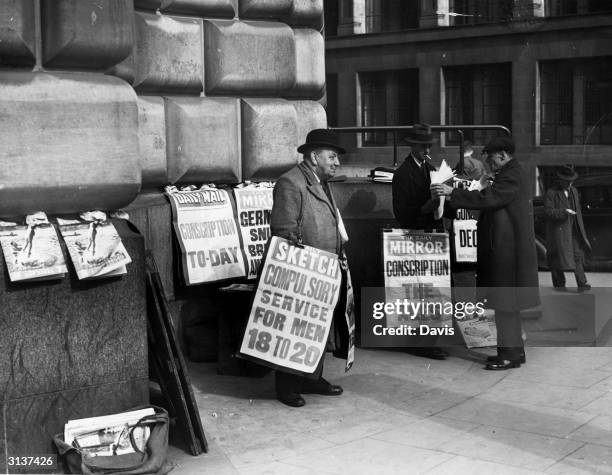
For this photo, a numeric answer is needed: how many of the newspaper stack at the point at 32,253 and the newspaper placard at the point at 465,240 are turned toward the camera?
2

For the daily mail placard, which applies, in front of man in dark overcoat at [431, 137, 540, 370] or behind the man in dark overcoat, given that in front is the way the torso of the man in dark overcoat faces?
in front

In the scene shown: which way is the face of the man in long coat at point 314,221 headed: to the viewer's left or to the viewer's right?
to the viewer's right

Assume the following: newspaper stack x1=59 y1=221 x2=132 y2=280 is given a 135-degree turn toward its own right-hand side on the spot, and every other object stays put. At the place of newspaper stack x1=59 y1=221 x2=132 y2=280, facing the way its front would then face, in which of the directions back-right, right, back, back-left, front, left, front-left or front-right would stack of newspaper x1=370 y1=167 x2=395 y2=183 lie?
right

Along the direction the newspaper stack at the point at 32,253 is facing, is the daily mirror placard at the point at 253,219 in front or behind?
behind

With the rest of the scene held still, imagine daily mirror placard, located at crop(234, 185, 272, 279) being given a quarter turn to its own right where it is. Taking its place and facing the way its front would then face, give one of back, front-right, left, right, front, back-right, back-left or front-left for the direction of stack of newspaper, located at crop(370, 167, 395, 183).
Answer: back-right

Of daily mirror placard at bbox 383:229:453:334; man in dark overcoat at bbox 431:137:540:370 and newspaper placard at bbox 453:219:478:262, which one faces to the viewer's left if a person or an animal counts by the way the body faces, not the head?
the man in dark overcoat

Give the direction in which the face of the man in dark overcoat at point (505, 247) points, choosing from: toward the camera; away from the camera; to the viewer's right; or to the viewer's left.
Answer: to the viewer's left

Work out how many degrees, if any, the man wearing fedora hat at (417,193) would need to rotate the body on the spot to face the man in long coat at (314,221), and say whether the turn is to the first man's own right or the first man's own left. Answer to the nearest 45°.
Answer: approximately 90° to the first man's own right
